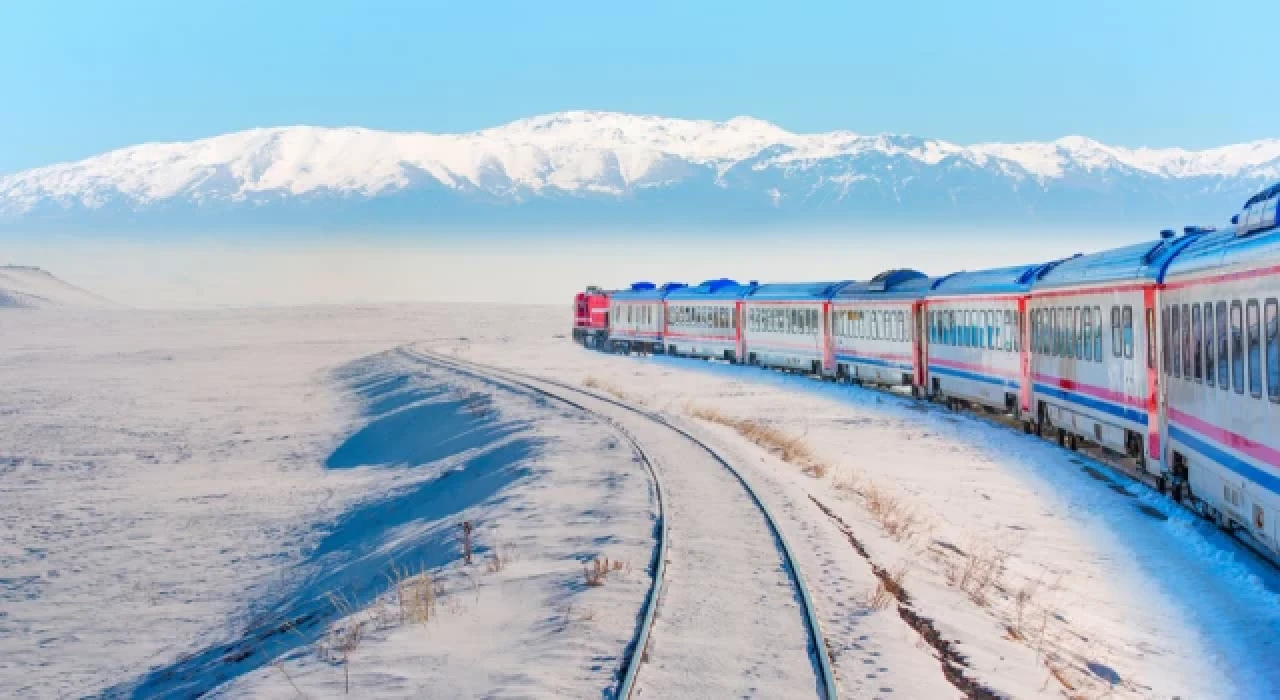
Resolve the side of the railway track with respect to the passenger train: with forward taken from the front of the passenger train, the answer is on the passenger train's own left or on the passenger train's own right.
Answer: on the passenger train's own left

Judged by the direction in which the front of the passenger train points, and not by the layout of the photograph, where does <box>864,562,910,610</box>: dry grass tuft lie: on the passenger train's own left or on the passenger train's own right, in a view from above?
on the passenger train's own left

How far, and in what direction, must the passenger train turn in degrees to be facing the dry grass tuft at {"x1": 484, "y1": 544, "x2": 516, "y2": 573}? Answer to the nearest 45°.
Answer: approximately 90° to its left

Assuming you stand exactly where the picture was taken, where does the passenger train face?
facing away from the viewer and to the left of the viewer
